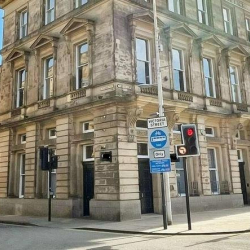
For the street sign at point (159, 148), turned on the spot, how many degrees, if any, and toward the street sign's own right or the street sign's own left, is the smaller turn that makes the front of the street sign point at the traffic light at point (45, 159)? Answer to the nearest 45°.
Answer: approximately 135° to the street sign's own right

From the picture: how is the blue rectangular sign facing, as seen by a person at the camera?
facing the viewer

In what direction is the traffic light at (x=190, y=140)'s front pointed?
toward the camera

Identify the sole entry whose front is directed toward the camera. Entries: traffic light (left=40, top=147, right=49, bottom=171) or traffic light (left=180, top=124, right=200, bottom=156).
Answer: traffic light (left=180, top=124, right=200, bottom=156)

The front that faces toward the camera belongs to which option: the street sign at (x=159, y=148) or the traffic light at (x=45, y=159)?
the street sign

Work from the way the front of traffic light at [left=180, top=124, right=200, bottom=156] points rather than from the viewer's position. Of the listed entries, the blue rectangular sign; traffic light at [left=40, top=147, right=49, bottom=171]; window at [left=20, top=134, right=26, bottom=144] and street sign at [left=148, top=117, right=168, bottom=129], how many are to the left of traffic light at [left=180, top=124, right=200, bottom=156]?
0

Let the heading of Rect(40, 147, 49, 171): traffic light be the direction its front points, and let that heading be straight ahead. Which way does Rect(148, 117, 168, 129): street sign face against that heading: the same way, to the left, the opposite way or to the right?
the opposite way

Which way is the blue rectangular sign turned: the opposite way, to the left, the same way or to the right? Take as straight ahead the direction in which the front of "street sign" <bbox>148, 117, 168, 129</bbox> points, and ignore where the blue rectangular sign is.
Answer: the same way

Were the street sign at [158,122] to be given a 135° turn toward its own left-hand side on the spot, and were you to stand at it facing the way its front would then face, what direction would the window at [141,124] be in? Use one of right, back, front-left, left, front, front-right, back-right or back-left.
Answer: front-left

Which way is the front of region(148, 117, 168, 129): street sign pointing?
toward the camera

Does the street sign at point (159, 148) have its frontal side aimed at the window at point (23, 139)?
no

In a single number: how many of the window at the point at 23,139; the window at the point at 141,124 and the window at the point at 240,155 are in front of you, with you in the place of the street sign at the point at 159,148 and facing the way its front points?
0

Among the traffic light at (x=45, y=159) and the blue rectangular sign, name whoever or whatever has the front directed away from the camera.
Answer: the traffic light

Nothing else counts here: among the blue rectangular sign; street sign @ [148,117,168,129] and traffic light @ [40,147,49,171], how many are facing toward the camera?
2

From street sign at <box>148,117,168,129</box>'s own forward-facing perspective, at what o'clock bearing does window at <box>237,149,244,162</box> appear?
The window is roughly at 7 o'clock from the street sign.

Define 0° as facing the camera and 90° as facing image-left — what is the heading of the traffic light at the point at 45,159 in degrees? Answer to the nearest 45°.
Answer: approximately 180°

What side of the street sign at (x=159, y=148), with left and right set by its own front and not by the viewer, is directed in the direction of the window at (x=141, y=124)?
back

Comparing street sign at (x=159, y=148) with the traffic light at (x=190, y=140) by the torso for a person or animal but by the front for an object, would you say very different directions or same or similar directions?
same or similar directions
